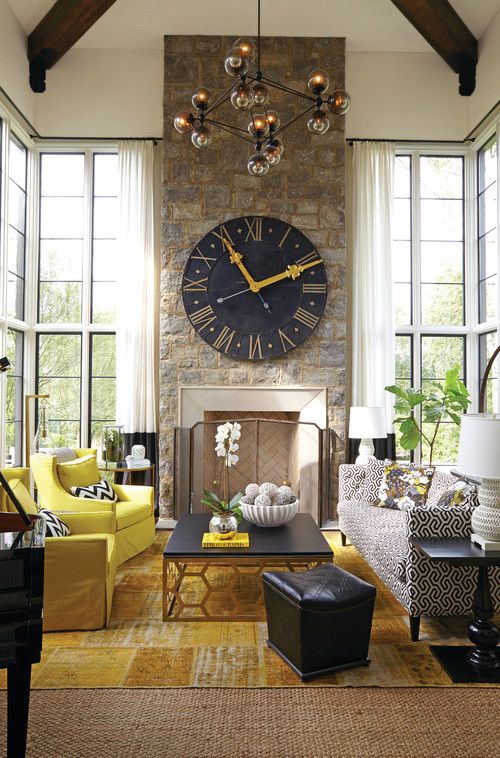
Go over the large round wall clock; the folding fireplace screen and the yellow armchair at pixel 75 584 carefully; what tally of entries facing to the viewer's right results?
1

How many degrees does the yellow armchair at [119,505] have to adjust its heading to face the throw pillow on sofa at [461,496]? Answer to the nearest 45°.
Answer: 0° — it already faces it

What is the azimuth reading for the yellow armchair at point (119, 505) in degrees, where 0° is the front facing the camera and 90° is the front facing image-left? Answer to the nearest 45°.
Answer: approximately 315°

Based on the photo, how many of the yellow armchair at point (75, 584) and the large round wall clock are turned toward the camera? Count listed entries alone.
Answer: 1

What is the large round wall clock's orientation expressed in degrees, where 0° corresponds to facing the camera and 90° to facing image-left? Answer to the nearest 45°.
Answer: approximately 0°

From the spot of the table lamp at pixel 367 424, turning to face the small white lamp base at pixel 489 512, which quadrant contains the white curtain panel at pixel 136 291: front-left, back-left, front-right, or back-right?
back-right

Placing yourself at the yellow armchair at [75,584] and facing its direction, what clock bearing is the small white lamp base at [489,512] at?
The small white lamp base is roughly at 1 o'clock from the yellow armchair.

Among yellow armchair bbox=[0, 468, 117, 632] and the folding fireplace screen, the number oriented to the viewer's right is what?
1

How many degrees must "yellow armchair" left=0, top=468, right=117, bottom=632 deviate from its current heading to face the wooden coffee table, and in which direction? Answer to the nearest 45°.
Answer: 0° — it already faces it

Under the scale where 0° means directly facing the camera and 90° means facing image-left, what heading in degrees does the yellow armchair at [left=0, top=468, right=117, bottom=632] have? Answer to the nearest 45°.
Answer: approximately 270°
